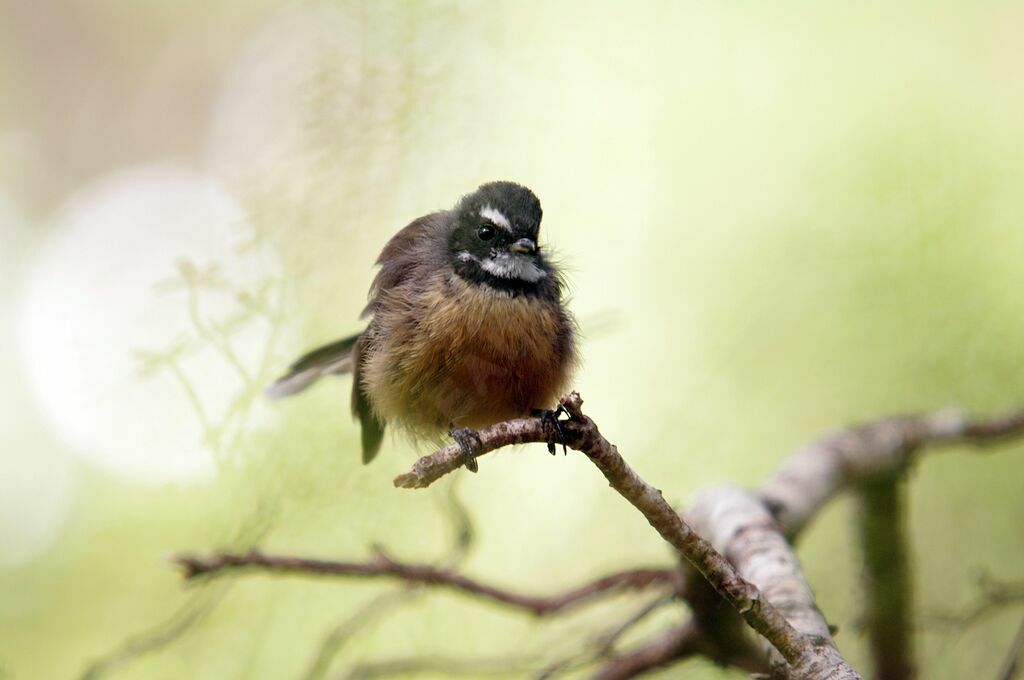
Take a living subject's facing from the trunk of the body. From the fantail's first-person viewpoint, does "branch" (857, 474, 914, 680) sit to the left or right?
on its left

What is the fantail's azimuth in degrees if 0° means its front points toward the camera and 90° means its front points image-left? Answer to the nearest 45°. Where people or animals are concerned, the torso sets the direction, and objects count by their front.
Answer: approximately 315°

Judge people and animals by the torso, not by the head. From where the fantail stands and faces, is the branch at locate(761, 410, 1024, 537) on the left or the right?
on its left
